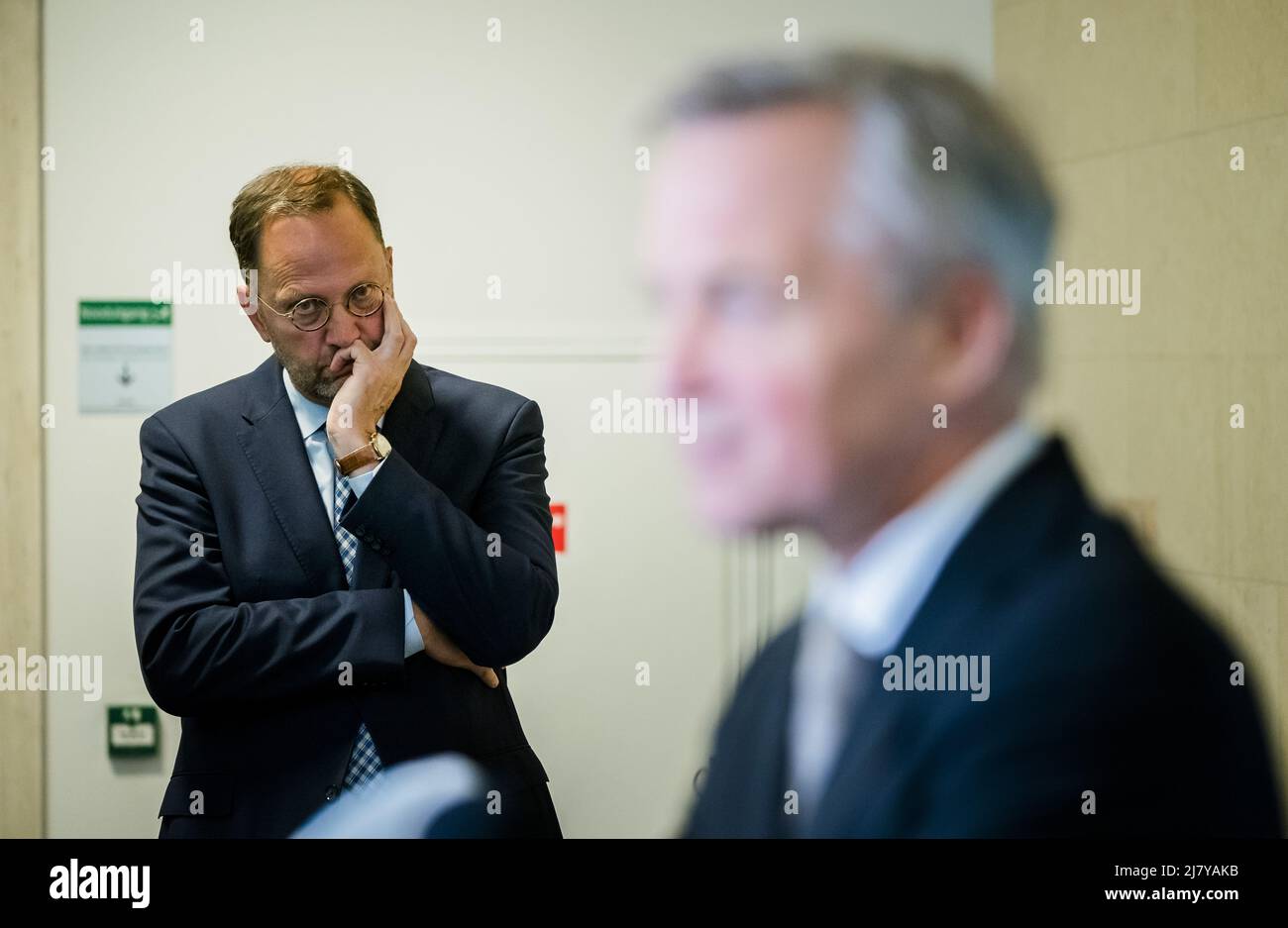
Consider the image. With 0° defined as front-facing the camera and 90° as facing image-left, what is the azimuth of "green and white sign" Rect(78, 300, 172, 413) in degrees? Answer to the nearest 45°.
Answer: approximately 0°

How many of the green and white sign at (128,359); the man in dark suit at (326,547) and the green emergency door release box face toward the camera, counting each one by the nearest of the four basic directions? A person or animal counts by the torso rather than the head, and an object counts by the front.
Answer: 3

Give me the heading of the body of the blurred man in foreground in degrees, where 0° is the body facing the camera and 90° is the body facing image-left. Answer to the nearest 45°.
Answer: approximately 45°

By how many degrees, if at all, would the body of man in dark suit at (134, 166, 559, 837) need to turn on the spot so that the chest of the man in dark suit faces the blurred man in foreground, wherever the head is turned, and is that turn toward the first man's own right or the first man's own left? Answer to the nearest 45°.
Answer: approximately 45° to the first man's own left

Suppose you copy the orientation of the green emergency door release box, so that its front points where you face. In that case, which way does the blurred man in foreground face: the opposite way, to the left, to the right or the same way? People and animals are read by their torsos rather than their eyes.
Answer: to the right

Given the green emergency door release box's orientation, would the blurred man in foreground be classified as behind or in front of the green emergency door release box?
in front

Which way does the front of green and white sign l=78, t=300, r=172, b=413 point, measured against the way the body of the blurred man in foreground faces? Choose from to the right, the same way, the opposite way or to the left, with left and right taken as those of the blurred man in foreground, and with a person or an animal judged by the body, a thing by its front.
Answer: to the left

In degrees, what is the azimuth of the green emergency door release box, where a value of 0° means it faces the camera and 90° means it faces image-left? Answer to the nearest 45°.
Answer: approximately 0°

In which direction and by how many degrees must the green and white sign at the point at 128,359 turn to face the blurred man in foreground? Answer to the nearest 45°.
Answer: approximately 45° to its left

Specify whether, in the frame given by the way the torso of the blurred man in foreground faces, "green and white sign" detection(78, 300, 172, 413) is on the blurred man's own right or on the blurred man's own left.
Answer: on the blurred man's own right
